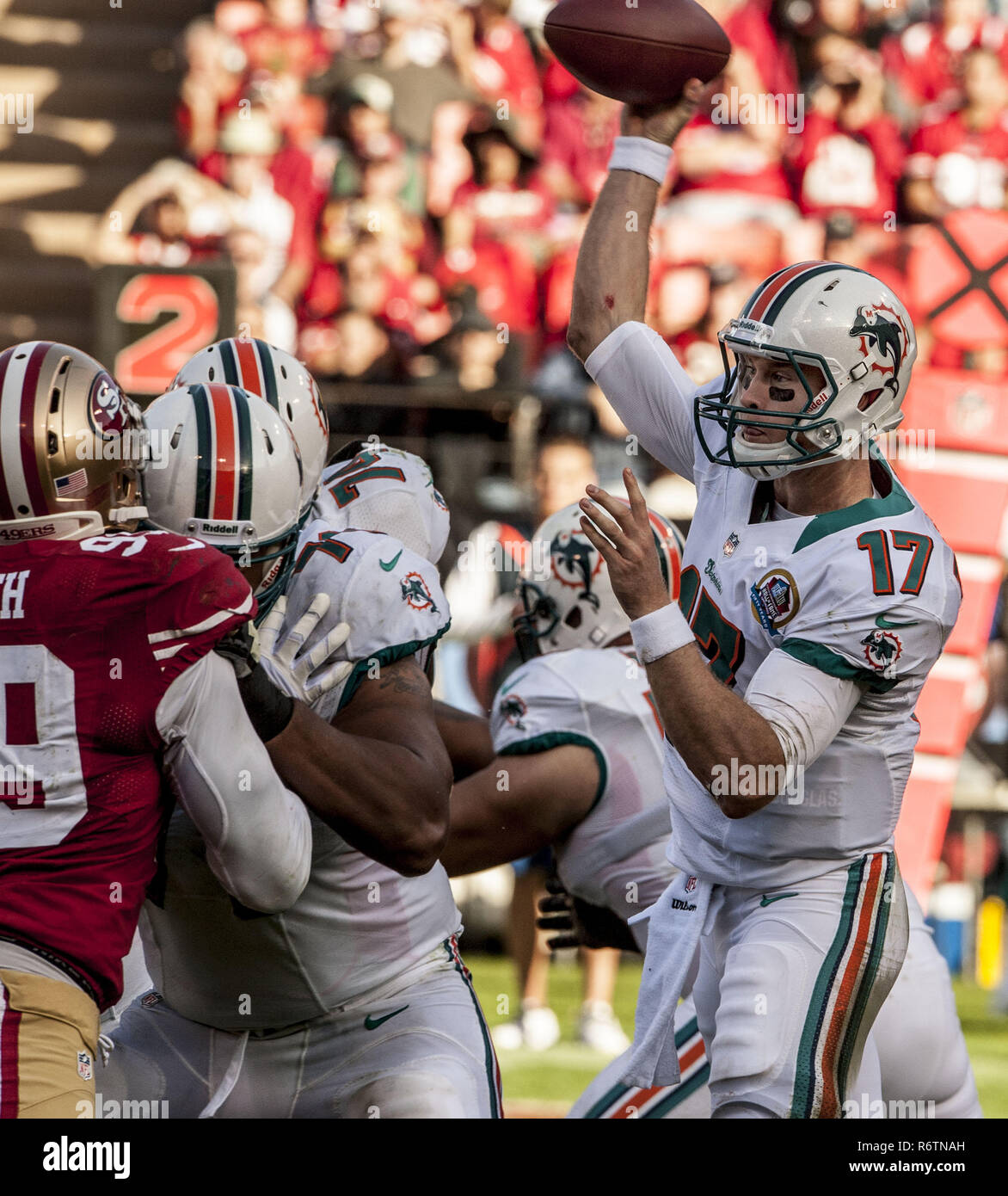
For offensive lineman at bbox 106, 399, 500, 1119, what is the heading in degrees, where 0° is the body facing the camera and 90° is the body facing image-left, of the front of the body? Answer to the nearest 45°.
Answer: approximately 45°
